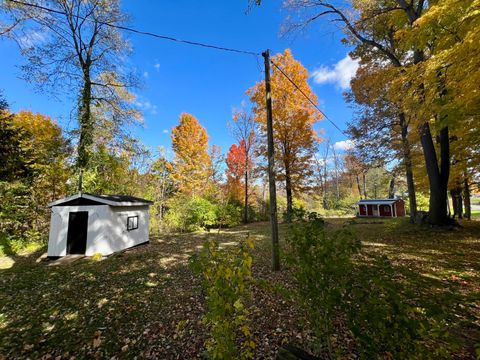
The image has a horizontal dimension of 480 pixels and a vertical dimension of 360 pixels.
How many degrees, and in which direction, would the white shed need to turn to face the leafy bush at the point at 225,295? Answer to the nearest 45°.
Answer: approximately 45° to its left

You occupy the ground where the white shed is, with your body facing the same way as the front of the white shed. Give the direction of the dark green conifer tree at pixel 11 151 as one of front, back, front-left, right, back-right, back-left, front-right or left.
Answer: right

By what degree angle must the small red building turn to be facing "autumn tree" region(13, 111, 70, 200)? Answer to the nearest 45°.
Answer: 0° — it already faces it

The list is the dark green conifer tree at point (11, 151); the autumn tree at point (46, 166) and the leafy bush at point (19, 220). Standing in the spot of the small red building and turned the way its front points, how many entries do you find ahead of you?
3

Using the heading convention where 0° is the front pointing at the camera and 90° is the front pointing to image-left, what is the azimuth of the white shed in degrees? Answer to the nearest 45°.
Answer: approximately 45°

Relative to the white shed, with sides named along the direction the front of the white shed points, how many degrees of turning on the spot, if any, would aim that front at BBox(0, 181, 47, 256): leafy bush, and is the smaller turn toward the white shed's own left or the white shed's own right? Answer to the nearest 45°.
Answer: approximately 90° to the white shed's own right

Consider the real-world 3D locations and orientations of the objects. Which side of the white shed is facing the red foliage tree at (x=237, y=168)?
back

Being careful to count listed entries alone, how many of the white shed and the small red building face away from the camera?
0
